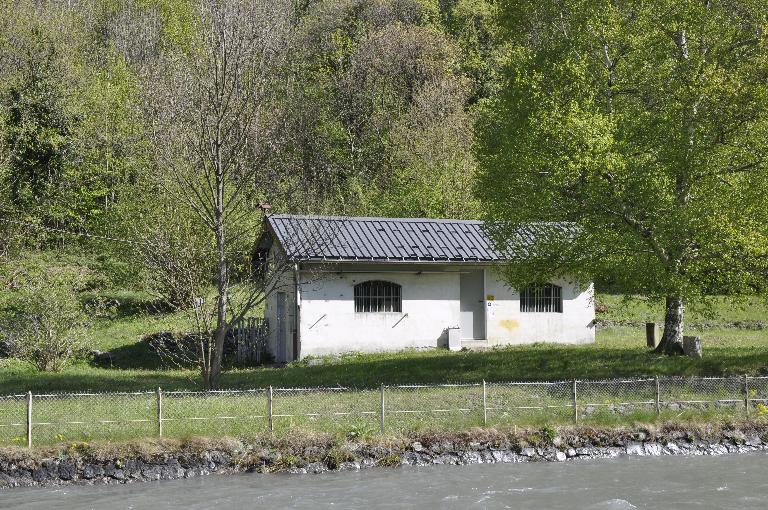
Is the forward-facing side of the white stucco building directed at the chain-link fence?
yes

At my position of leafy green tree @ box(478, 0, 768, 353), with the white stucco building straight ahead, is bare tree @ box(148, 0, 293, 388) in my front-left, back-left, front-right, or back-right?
front-left

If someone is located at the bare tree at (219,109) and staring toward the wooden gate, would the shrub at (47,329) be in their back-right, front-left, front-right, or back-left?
front-left

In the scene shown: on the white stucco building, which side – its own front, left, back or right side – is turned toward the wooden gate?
right

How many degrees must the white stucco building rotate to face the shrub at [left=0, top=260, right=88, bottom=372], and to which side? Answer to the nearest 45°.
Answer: approximately 90° to its right

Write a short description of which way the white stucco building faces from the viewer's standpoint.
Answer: facing the viewer
